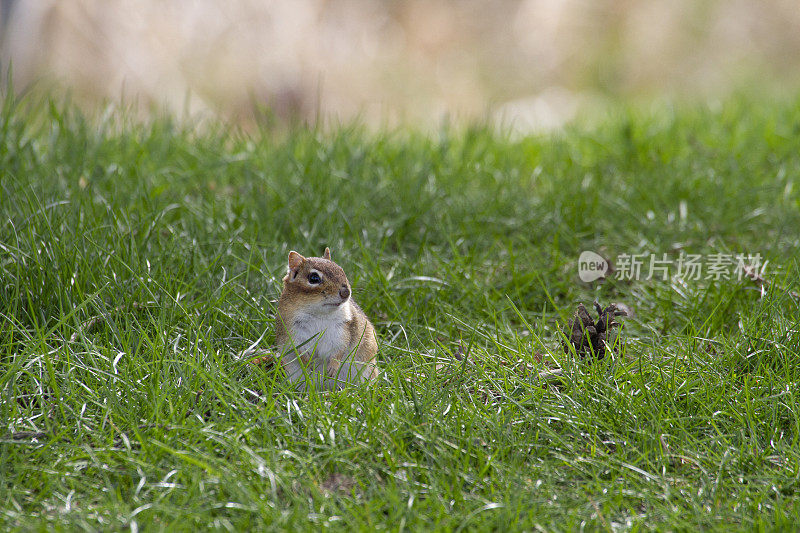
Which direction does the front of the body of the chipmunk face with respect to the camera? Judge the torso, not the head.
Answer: toward the camera
